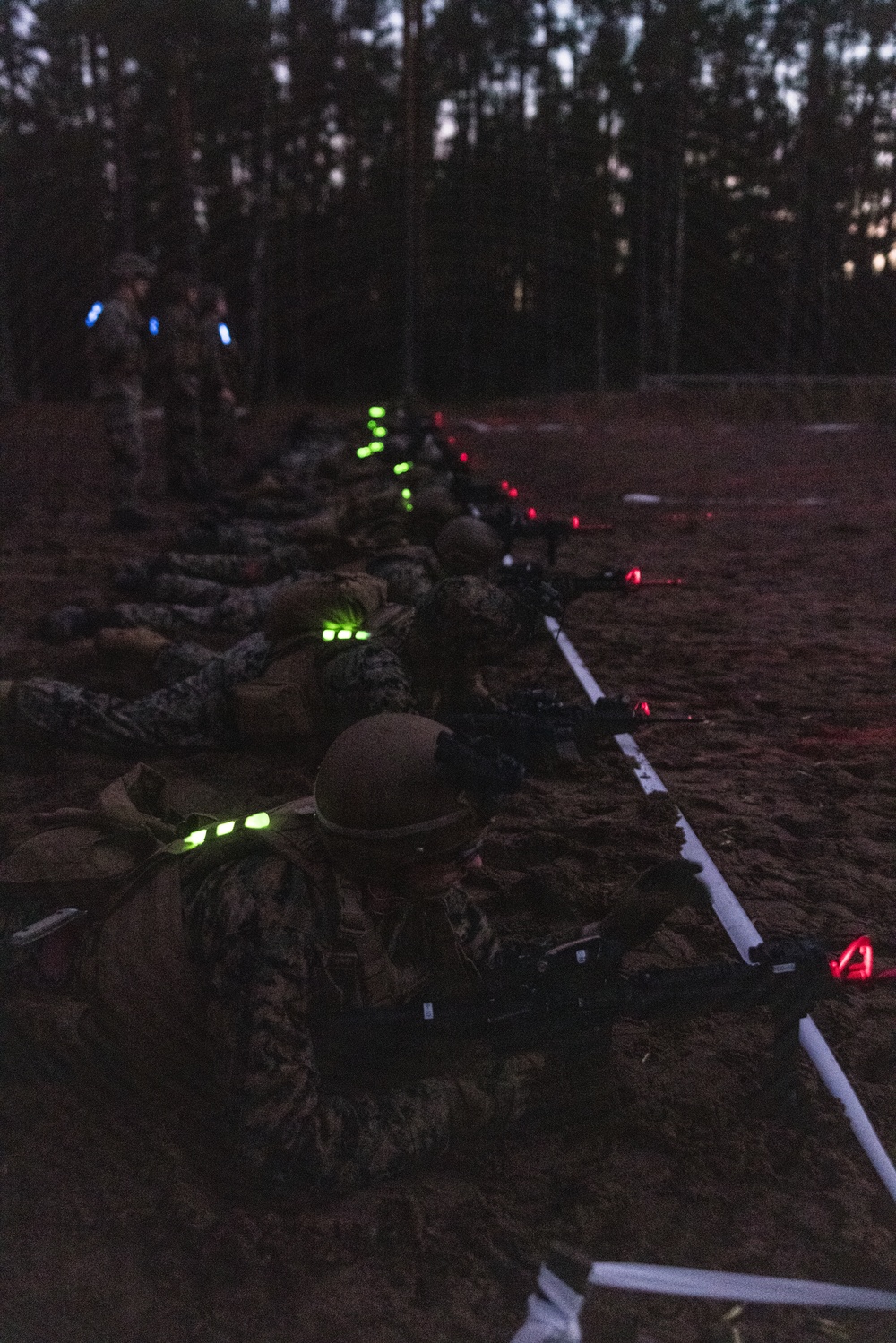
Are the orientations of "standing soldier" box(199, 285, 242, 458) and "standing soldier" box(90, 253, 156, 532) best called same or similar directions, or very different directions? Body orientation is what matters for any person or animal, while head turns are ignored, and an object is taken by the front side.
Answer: same or similar directions

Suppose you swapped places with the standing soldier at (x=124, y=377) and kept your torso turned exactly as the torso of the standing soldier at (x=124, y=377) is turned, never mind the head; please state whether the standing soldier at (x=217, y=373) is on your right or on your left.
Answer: on your left

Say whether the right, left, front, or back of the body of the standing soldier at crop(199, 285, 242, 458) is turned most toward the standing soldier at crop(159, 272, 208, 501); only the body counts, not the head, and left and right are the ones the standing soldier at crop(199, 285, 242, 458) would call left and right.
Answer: right
